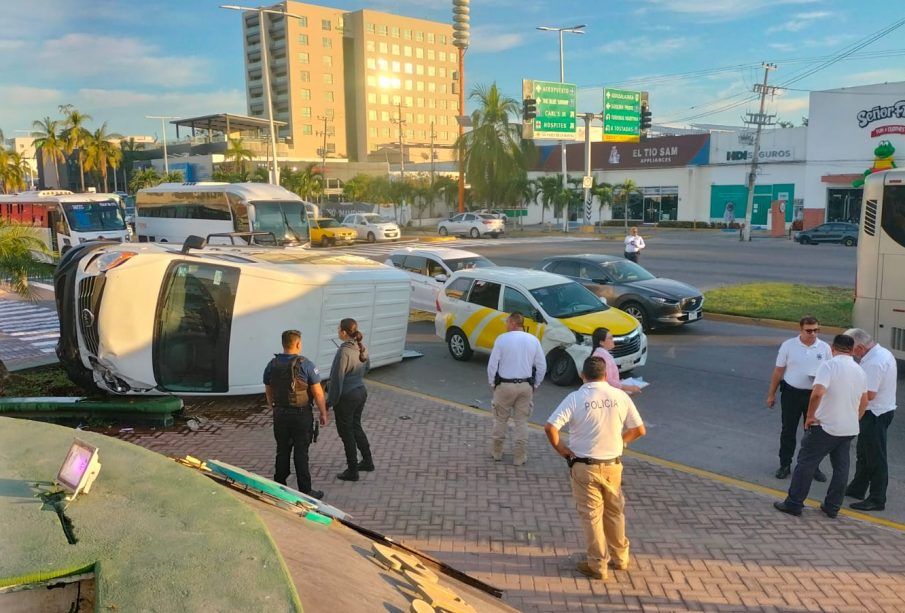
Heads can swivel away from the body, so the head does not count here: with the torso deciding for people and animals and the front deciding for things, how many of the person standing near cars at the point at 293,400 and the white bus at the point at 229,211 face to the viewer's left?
0

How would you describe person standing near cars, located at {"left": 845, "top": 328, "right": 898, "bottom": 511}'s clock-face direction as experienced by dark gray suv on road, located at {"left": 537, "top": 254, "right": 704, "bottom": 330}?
The person standing near cars is roughly at 1 o'clock from the dark gray suv on road.

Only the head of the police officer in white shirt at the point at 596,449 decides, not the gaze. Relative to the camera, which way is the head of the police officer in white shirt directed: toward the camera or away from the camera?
away from the camera

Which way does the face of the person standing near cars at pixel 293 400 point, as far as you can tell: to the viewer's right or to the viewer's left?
to the viewer's right

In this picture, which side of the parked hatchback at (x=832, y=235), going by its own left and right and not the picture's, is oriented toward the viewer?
left

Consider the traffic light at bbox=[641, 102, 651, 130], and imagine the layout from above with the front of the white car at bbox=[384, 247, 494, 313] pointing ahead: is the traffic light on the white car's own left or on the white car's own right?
on the white car's own left

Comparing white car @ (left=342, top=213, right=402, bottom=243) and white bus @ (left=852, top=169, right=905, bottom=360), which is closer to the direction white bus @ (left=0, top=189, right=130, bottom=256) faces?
the white bus

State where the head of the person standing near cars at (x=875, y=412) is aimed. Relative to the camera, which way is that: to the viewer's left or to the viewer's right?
to the viewer's left

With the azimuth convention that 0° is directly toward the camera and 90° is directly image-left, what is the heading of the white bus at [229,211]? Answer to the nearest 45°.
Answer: approximately 315°

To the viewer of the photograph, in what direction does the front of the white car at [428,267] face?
facing the viewer and to the right of the viewer

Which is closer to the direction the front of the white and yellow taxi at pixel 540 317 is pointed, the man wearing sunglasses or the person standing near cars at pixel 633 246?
the man wearing sunglasses

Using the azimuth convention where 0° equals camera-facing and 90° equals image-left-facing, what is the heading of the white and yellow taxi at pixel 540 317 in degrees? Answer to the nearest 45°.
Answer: approximately 315°
